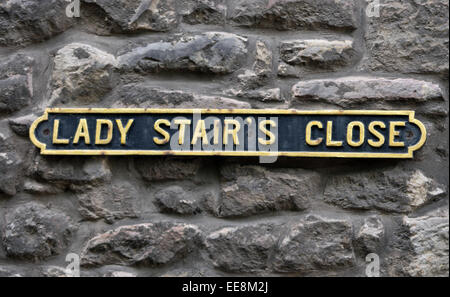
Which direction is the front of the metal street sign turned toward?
toward the camera
